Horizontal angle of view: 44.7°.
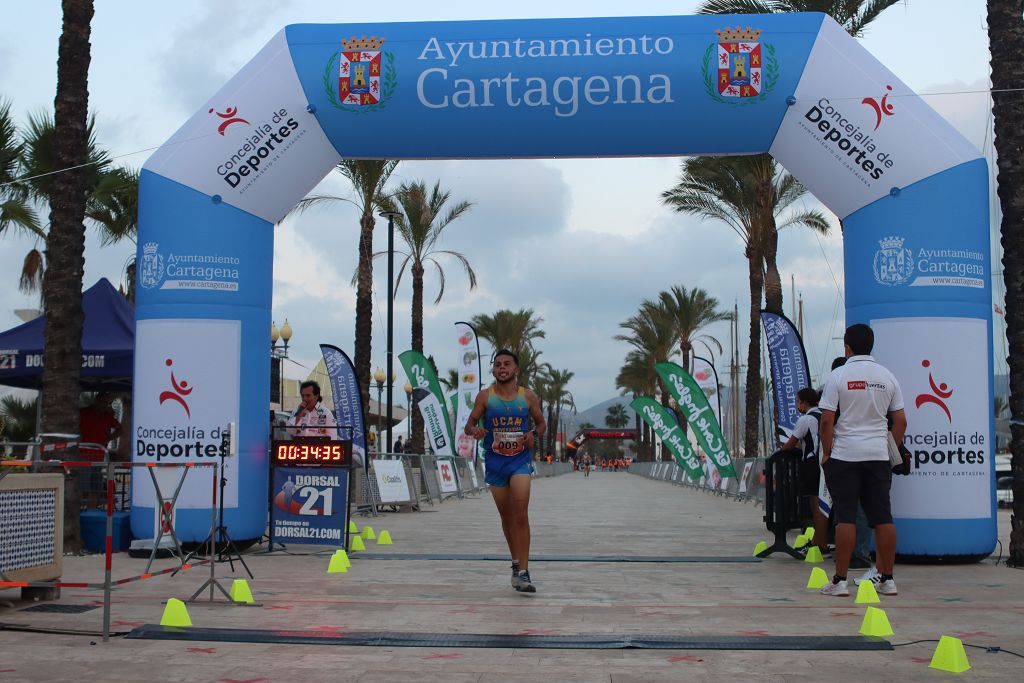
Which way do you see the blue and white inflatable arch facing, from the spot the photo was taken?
facing the viewer

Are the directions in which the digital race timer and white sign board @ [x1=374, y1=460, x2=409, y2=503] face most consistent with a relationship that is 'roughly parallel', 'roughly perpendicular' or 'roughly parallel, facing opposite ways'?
roughly parallel

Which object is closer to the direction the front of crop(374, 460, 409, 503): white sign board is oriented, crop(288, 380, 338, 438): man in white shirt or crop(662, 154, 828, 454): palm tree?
the man in white shirt

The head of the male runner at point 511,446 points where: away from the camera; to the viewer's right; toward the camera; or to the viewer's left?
toward the camera

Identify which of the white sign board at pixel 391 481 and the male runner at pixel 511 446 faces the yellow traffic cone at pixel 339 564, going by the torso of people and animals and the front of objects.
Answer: the white sign board

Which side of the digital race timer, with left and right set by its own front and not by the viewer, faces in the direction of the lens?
front

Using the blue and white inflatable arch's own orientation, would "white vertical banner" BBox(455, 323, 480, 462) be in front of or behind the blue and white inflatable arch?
behind
